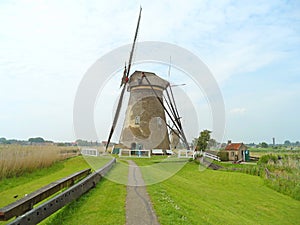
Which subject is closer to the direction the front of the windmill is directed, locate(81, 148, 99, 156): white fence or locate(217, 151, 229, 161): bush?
the white fence

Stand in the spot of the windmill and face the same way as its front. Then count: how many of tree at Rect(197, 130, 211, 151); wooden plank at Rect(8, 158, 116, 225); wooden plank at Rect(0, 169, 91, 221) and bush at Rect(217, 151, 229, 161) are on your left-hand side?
2

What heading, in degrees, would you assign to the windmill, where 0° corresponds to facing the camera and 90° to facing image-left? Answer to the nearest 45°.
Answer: approximately 90°

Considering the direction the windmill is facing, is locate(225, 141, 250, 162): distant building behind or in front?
behind
